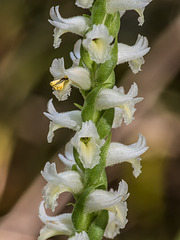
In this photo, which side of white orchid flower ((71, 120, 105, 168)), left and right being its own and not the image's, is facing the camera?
front

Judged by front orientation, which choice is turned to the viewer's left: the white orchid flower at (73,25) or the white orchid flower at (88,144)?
the white orchid flower at (73,25)

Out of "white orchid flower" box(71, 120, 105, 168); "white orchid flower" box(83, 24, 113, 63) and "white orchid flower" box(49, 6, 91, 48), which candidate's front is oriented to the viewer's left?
"white orchid flower" box(49, 6, 91, 48)

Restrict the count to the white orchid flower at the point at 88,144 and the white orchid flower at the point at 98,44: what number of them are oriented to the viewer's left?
0

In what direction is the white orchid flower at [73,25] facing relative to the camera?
to the viewer's left

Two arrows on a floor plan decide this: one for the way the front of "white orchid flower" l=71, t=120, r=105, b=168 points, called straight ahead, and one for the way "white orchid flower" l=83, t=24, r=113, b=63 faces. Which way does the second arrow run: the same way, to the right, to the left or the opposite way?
the same way

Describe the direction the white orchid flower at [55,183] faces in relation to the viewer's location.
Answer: facing the viewer and to the left of the viewer
